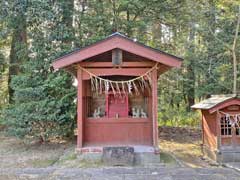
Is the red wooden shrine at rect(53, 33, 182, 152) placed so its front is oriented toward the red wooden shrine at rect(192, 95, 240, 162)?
no

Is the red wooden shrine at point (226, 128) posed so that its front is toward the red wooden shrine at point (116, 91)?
no

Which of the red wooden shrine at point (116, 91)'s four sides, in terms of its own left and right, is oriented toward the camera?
front

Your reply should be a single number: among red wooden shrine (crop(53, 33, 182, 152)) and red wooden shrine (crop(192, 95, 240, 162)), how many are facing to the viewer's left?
0

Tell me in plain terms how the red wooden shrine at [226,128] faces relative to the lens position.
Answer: facing the viewer and to the right of the viewer
